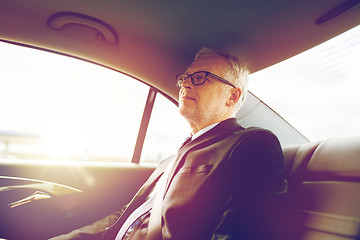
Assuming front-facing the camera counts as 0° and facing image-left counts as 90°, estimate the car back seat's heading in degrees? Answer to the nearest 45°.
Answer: approximately 45°

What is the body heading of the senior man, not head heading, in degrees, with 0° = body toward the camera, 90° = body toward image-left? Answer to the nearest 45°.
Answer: approximately 45°
